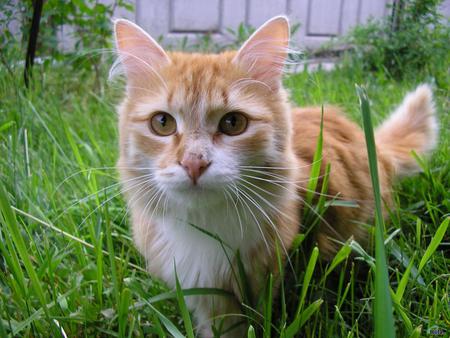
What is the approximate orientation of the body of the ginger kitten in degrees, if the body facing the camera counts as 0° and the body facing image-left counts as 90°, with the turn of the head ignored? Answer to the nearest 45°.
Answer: approximately 45°

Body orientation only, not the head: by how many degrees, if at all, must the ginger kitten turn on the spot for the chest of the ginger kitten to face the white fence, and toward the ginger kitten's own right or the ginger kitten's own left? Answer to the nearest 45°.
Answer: approximately 135° to the ginger kitten's own right
